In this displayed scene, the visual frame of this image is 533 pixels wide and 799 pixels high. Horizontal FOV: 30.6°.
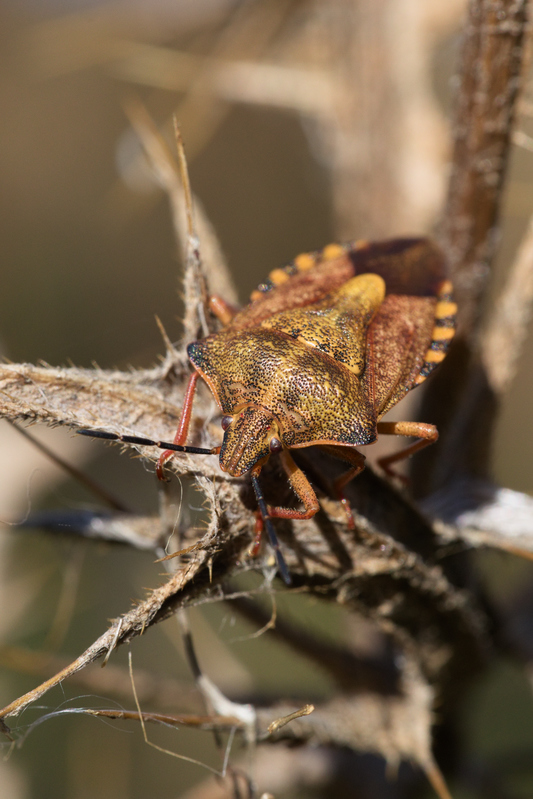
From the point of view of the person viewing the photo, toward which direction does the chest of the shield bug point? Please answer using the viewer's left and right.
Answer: facing the viewer and to the left of the viewer
